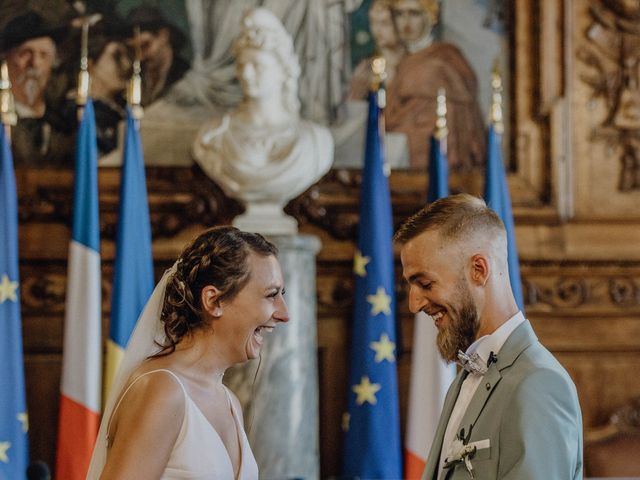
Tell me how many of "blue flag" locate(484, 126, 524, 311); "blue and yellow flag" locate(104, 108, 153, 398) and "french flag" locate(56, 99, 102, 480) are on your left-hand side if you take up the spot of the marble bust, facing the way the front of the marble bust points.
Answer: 1

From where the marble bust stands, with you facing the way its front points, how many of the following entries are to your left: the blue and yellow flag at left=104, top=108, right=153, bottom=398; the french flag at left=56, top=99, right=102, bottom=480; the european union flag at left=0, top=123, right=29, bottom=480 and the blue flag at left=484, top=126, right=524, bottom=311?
1

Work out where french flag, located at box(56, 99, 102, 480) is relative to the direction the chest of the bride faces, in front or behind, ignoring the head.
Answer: behind

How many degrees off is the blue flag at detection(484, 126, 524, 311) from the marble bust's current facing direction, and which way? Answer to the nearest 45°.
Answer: approximately 90° to its left

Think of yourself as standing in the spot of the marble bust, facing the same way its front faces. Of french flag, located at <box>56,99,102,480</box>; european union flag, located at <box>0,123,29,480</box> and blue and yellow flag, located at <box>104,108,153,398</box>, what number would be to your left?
0

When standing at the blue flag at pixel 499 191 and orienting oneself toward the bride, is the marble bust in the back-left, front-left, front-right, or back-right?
front-right

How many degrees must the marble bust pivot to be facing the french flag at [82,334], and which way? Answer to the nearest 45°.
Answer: approximately 90° to its right

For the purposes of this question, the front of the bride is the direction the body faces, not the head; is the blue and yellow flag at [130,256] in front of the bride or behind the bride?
behind

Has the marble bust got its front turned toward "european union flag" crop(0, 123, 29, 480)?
no

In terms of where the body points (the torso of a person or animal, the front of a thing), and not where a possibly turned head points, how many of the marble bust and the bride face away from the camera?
0

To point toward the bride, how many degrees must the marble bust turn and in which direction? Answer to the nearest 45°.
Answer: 0° — it already faces them

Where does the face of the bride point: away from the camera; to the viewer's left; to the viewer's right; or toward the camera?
to the viewer's right

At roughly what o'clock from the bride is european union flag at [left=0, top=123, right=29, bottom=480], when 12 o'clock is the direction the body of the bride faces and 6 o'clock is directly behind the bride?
The european union flag is roughly at 7 o'clock from the bride.

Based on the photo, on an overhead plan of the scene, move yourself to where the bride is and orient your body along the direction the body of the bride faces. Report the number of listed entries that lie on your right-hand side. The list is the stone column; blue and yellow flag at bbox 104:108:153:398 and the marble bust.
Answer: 0

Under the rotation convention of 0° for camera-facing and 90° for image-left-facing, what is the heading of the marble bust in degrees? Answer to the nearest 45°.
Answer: approximately 0°

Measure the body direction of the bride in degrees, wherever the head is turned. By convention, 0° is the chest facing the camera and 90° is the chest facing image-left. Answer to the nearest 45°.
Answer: approximately 315°

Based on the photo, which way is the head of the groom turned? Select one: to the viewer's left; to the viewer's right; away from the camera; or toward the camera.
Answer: to the viewer's left
